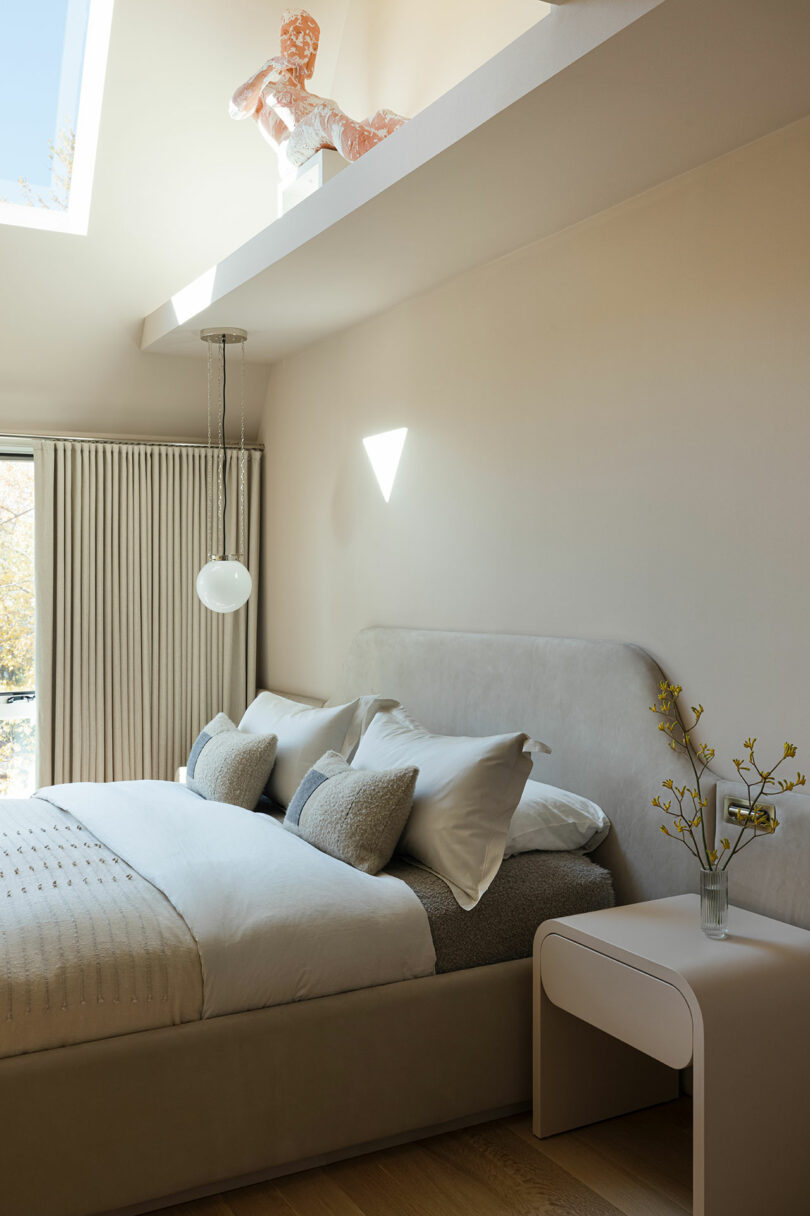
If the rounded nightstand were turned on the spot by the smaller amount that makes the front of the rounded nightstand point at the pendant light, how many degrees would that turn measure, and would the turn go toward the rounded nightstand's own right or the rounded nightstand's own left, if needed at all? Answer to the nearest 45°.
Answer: approximately 90° to the rounded nightstand's own right

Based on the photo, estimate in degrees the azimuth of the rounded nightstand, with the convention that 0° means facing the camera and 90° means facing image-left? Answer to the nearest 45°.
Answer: approximately 45°

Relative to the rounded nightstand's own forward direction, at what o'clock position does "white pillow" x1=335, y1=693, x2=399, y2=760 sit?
The white pillow is roughly at 3 o'clock from the rounded nightstand.

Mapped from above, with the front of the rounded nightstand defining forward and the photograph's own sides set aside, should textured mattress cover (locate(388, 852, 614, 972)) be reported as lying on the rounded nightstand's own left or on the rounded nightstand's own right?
on the rounded nightstand's own right

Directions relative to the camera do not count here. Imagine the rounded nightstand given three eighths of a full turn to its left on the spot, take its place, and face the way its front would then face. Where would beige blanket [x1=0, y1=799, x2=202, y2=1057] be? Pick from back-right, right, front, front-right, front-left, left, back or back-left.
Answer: back

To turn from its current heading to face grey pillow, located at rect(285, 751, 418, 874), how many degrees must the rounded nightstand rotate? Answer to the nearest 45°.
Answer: approximately 90° to its right

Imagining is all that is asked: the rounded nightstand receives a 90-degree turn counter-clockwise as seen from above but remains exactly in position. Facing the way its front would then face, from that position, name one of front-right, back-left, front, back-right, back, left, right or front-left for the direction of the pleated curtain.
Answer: back

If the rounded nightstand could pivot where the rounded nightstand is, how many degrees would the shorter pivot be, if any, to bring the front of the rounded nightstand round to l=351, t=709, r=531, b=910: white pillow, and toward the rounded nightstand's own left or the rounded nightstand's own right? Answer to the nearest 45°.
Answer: approximately 90° to the rounded nightstand's own right

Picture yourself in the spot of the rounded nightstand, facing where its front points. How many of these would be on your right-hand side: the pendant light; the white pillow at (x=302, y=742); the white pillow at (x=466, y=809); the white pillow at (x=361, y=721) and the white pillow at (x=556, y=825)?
5
